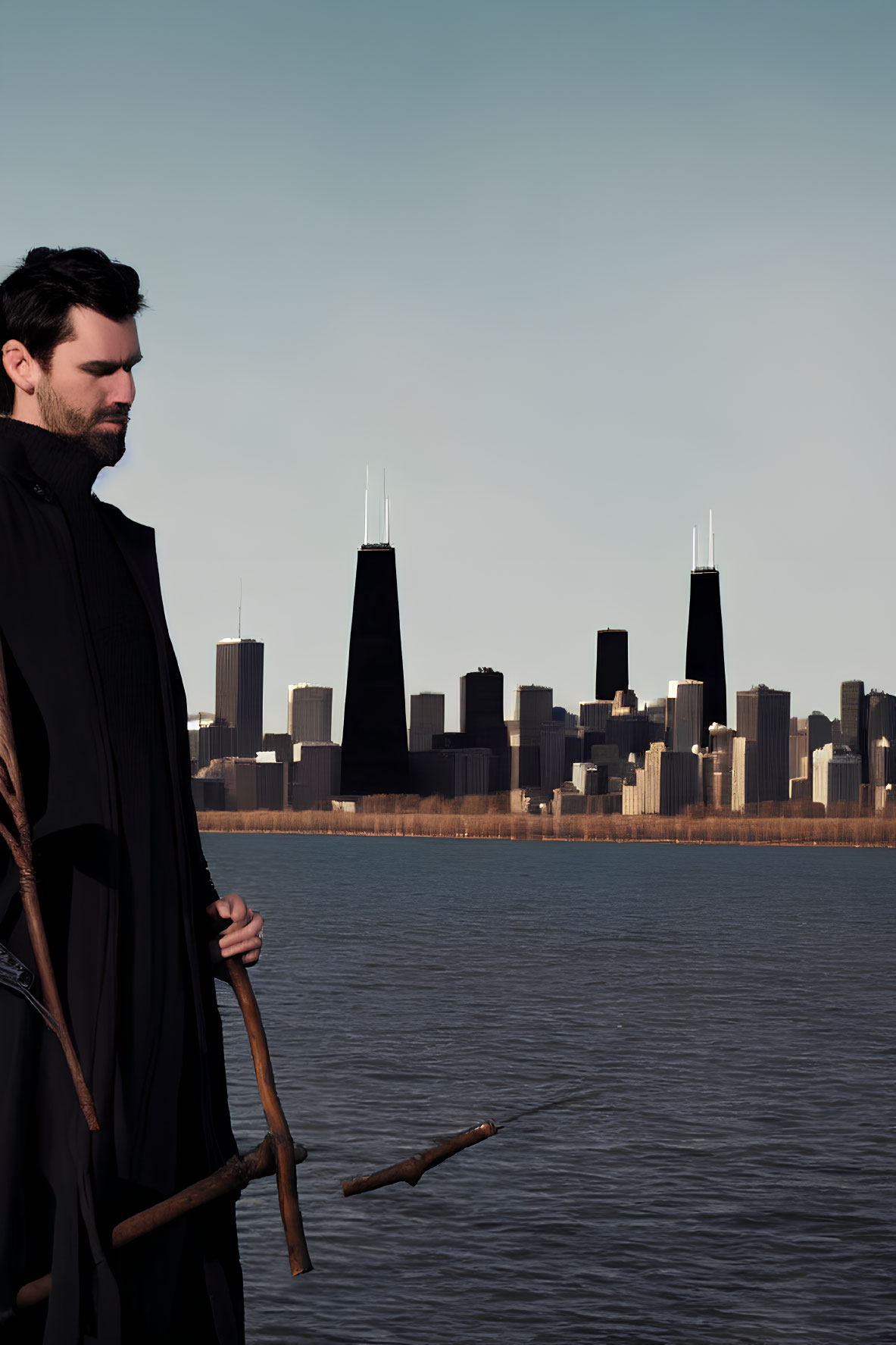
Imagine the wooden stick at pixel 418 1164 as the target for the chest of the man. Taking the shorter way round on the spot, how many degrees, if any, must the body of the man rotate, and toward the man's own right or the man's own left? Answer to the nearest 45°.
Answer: approximately 45° to the man's own left

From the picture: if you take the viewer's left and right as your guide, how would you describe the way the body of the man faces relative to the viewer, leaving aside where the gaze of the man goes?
facing the viewer and to the right of the viewer
